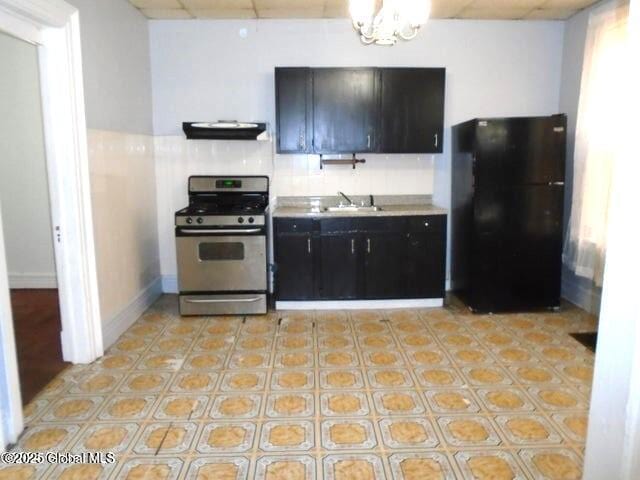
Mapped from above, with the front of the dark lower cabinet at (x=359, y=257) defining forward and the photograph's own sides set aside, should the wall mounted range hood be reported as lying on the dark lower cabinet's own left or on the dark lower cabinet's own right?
on the dark lower cabinet's own right

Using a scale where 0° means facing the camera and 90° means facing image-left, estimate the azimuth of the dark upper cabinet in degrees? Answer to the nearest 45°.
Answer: approximately 0°

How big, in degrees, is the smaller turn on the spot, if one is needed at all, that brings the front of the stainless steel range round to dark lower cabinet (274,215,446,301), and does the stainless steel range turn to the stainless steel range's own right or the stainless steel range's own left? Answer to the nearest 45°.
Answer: approximately 90° to the stainless steel range's own left

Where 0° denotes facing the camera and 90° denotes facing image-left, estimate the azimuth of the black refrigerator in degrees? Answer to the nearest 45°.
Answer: approximately 0°

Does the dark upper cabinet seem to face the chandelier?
yes

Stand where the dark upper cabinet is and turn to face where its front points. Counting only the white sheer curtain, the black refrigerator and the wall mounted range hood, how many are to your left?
2
